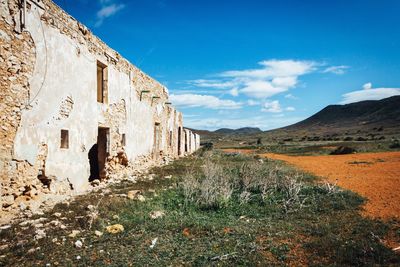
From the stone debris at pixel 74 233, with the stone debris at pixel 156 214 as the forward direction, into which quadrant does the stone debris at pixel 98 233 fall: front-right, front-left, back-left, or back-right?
front-right

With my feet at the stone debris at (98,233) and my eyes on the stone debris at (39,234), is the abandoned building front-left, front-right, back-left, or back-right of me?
front-right

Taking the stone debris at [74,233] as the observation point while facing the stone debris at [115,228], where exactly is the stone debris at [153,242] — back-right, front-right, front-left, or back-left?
front-right

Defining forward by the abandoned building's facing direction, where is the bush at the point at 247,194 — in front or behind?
in front

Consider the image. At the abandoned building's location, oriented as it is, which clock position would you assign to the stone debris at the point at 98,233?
The stone debris is roughly at 1 o'clock from the abandoned building.

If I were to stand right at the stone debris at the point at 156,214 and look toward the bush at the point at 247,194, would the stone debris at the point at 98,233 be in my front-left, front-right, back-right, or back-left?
back-right

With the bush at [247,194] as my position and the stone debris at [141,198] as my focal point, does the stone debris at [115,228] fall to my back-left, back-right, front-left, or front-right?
front-left

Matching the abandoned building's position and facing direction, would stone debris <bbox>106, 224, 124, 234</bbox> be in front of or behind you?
in front

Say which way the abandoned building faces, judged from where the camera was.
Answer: facing the viewer and to the right of the viewer
